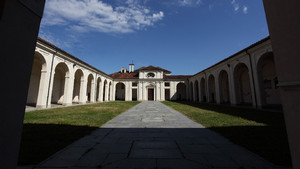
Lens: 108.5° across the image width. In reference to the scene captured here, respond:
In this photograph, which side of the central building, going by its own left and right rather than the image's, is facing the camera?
front

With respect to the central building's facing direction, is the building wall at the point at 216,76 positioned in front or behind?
in front
